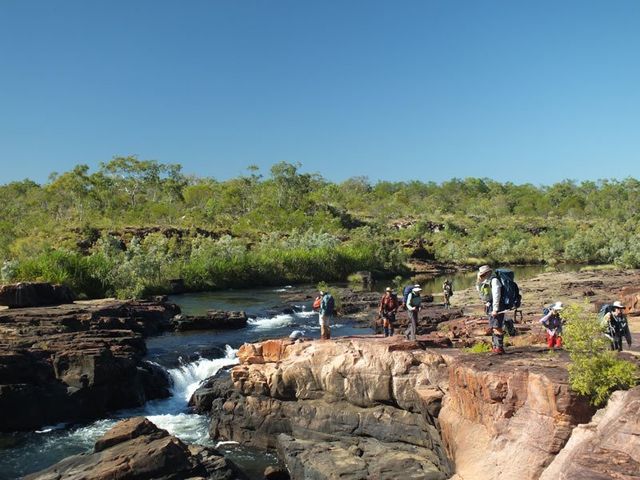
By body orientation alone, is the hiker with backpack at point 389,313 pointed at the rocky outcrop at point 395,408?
yes

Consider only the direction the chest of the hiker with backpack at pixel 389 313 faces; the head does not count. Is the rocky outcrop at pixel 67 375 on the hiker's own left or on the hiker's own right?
on the hiker's own right

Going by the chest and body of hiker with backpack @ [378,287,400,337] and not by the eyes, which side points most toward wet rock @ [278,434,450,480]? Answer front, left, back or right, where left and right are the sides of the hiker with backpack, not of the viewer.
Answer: front

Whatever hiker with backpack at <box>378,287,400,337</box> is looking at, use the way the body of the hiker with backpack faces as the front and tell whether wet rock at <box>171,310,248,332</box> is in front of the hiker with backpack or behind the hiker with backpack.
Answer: behind

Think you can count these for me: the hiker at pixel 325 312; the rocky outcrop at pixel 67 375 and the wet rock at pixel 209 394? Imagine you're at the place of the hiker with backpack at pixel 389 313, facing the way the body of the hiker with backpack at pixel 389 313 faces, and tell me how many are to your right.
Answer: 3

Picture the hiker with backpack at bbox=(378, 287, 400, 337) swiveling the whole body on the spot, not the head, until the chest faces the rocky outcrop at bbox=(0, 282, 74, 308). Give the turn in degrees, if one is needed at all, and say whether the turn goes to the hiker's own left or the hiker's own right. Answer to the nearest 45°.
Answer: approximately 135° to the hiker's own right

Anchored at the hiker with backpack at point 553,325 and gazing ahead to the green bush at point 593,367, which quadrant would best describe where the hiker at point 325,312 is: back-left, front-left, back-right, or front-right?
back-right

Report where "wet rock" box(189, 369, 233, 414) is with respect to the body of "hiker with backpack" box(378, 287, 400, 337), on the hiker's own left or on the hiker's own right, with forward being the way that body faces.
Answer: on the hiker's own right

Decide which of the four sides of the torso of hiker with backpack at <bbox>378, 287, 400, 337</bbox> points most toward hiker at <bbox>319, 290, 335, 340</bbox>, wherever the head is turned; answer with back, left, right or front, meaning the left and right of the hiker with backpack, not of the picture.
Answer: right

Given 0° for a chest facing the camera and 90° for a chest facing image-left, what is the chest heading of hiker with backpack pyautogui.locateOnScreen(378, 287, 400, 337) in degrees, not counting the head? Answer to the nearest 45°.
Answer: approximately 0°
